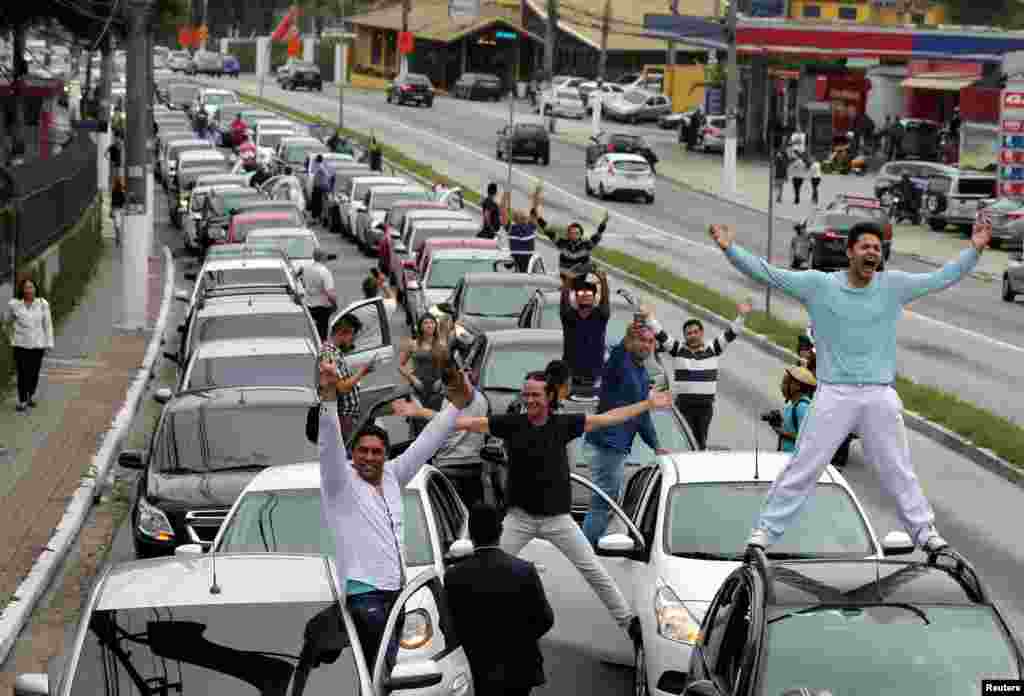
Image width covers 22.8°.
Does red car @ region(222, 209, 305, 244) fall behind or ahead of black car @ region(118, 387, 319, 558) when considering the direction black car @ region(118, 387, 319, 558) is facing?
behind

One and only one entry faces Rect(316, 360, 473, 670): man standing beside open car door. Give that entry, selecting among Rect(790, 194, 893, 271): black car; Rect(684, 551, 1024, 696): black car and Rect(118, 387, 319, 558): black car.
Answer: Rect(118, 387, 319, 558): black car

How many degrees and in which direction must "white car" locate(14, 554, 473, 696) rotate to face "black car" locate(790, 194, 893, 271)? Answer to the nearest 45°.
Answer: approximately 180°

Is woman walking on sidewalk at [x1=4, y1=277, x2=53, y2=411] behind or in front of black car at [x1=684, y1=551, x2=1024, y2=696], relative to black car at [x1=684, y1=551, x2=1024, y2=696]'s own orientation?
behind

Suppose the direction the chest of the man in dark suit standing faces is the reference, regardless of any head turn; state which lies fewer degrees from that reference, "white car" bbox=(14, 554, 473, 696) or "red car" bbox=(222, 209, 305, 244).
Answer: the red car

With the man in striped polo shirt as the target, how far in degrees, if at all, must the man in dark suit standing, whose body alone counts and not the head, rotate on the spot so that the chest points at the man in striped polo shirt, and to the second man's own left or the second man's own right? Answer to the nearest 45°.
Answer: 0° — they already face them

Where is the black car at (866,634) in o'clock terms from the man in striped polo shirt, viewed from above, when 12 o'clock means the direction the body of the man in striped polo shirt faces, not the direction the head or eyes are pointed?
The black car is roughly at 12 o'clock from the man in striped polo shirt.

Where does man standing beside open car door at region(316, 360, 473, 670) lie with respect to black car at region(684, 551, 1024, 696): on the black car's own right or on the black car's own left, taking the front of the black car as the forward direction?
on the black car's own right

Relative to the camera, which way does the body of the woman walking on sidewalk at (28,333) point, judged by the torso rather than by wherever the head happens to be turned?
toward the camera

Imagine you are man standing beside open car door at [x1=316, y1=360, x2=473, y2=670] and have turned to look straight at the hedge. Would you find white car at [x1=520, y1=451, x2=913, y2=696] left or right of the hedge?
right

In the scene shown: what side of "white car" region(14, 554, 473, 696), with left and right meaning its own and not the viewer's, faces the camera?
front

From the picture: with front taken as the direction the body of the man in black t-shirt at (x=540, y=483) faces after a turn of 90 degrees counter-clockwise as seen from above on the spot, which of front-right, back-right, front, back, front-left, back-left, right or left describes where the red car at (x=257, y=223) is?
left

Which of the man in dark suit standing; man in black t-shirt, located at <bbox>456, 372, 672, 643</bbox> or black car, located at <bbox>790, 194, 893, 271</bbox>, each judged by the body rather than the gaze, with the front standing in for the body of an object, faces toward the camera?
the man in black t-shirt

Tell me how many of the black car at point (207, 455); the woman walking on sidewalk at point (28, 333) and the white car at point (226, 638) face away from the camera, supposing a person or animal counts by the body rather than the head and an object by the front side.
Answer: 0

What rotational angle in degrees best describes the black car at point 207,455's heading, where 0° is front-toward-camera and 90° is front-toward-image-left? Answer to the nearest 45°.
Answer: approximately 0°
